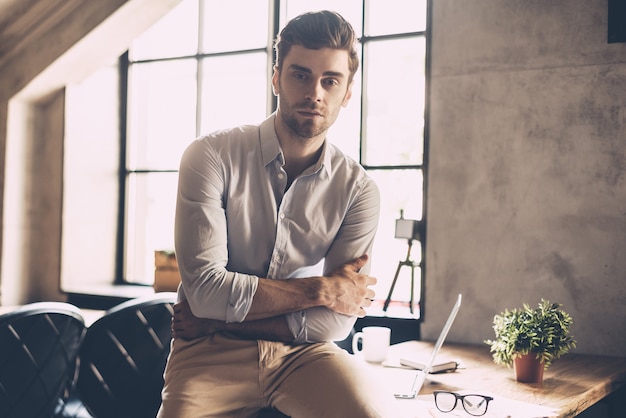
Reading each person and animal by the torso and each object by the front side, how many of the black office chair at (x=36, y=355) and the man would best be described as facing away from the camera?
1

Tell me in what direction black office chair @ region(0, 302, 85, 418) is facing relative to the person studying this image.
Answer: facing away from the viewer

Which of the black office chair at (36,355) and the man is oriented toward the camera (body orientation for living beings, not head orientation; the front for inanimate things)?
the man

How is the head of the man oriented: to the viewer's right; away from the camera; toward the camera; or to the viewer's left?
toward the camera

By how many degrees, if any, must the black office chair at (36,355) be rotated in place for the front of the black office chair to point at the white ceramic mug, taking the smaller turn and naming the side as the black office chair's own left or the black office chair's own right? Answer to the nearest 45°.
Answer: approximately 90° to the black office chair's own right

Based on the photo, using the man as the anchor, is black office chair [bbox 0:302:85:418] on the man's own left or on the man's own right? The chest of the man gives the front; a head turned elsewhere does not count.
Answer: on the man's own right

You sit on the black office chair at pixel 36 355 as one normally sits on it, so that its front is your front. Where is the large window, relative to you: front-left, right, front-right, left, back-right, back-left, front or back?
front-right

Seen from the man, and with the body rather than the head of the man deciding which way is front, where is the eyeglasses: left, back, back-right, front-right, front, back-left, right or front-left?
left

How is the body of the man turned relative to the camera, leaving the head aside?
toward the camera

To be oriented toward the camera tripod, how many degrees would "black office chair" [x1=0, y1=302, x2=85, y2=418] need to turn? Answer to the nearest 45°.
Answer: approximately 90° to its right

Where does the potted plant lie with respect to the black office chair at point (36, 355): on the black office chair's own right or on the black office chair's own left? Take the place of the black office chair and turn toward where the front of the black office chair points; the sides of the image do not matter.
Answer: on the black office chair's own right

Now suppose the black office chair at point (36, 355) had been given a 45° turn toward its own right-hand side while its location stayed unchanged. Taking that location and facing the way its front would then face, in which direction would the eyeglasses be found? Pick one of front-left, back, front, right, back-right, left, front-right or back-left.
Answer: right

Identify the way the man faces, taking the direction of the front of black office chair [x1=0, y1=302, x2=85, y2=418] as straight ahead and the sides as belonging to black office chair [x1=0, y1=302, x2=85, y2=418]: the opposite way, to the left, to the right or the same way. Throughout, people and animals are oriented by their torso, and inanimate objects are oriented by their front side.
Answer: the opposite way

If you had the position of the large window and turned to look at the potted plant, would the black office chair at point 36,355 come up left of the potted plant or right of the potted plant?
right

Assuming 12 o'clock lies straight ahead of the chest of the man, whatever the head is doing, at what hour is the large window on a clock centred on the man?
The large window is roughly at 6 o'clock from the man.
